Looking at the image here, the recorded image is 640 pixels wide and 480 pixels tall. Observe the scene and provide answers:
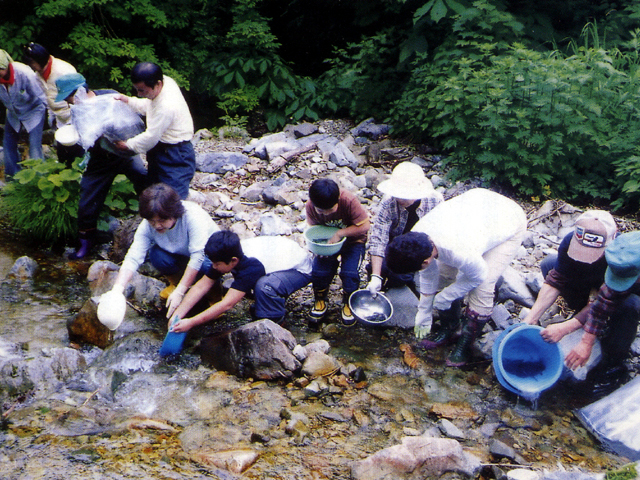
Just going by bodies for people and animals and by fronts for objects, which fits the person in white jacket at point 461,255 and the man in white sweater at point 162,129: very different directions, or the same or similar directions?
same or similar directions

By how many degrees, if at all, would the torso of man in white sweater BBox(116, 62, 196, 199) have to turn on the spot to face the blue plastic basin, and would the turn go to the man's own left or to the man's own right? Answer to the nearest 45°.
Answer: approximately 135° to the man's own left

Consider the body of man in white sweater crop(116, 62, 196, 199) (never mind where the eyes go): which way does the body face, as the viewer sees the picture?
to the viewer's left

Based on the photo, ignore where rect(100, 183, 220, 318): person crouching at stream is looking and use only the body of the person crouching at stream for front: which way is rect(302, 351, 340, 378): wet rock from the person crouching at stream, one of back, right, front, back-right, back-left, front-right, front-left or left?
left

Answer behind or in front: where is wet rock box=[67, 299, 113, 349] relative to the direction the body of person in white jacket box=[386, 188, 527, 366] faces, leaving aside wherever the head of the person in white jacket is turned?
in front

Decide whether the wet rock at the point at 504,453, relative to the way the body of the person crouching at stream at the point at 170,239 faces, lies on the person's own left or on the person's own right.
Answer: on the person's own left

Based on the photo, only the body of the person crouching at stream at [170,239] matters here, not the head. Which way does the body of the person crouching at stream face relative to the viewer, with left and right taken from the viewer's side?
facing the viewer and to the left of the viewer

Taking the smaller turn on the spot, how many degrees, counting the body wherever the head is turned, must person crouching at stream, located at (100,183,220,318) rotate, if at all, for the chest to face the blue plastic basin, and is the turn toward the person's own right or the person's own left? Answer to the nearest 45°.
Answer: approximately 90° to the person's own left

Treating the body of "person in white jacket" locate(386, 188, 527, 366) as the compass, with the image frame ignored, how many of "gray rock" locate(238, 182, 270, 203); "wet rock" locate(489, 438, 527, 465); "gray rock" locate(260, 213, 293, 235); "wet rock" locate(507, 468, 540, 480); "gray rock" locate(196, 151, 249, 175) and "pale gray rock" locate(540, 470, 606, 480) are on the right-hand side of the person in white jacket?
3
